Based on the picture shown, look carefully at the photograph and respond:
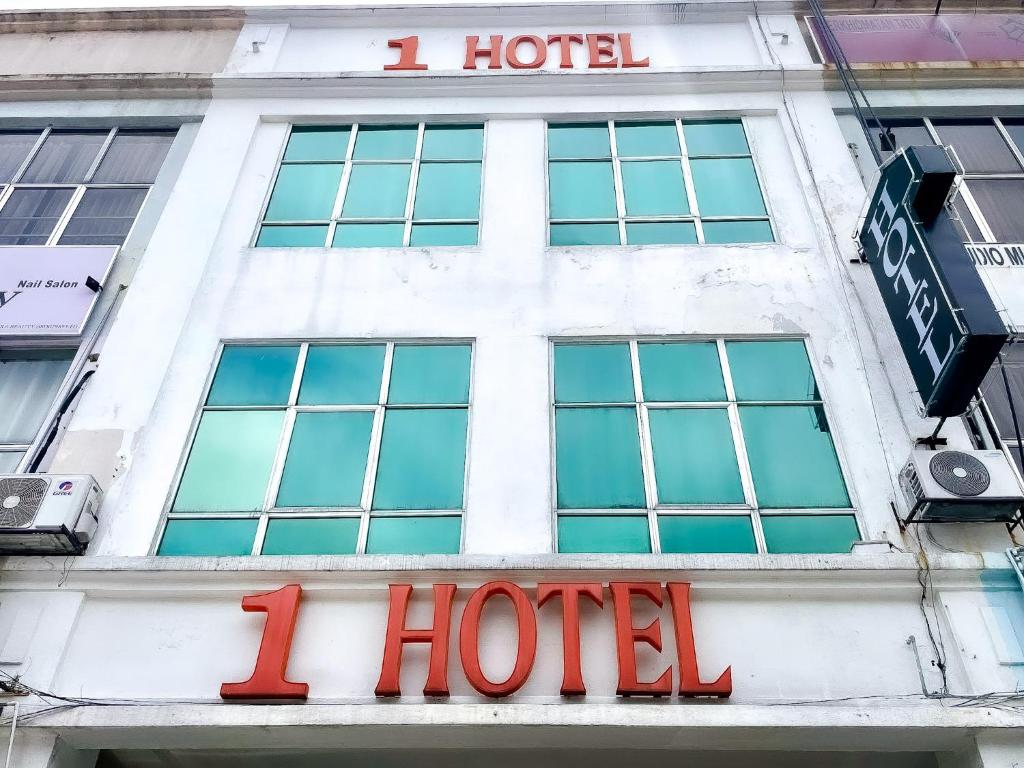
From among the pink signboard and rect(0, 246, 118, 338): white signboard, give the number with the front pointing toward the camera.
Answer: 2

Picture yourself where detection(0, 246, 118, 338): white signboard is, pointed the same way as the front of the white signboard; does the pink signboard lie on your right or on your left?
on your left

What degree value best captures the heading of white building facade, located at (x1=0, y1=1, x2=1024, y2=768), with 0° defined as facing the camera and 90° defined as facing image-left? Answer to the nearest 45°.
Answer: approximately 0°

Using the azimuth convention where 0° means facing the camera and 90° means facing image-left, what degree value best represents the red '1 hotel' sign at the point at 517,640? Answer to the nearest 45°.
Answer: approximately 0°

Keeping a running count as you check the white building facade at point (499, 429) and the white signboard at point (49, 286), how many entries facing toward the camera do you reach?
2

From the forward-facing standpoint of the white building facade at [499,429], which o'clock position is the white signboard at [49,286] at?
The white signboard is roughly at 3 o'clock from the white building facade.
